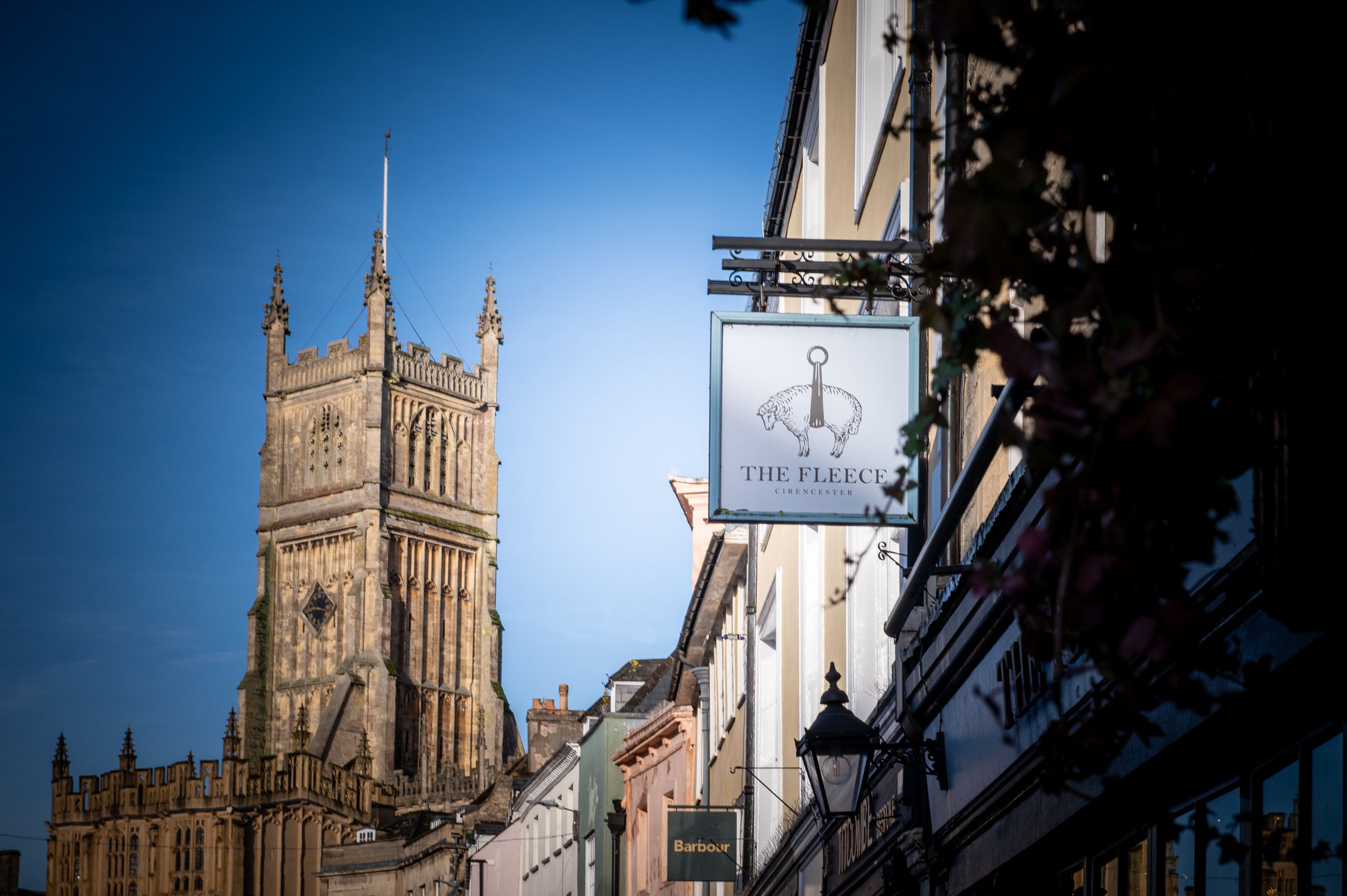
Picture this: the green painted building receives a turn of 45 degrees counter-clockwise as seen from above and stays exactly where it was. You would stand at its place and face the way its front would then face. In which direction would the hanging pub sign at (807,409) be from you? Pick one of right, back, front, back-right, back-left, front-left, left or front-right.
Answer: front

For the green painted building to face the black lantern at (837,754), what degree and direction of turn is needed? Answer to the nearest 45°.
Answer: approximately 45° to its left

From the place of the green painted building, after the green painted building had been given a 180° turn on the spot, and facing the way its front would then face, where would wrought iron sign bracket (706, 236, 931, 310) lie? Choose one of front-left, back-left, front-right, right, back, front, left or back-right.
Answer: back-right

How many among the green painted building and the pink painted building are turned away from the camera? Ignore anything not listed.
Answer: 0

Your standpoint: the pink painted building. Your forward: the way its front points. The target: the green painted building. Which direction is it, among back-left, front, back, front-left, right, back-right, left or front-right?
back-right

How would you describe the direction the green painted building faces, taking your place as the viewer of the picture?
facing the viewer and to the left of the viewer

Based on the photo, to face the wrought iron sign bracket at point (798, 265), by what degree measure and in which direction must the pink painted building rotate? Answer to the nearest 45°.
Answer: approximately 45° to its left

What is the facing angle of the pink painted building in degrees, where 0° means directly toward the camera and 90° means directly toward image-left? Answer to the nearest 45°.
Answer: approximately 45°

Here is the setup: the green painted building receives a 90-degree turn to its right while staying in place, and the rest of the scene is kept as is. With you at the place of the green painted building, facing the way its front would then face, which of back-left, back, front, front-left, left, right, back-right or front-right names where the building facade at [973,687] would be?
back-left

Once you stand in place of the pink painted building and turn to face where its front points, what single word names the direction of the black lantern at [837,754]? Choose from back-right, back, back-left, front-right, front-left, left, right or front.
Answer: front-left

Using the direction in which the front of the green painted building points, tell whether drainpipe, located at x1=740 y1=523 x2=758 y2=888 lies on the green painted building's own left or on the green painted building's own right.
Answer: on the green painted building's own left

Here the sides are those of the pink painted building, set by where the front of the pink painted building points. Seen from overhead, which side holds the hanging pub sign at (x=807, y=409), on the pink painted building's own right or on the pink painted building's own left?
on the pink painted building's own left
